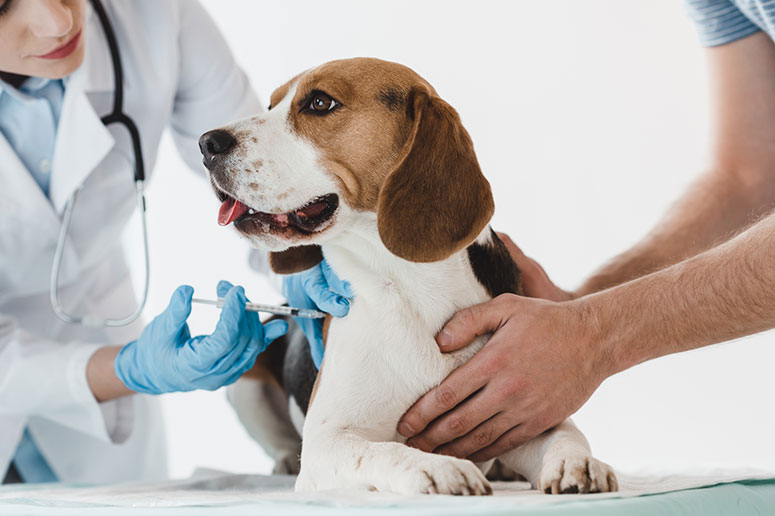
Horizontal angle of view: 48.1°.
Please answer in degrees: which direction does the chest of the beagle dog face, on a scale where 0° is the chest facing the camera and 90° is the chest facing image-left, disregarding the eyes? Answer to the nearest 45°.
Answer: approximately 315°

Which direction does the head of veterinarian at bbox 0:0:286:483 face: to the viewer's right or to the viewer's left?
to the viewer's right
